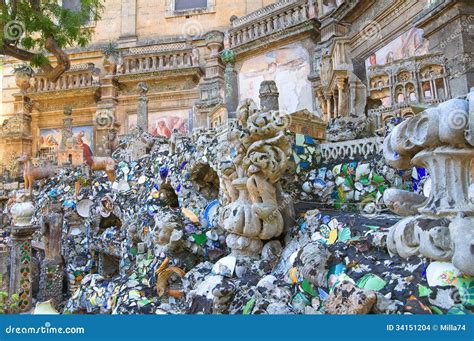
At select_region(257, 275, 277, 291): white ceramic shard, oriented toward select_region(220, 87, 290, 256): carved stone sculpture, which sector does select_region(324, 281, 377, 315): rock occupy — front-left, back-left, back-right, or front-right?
back-right

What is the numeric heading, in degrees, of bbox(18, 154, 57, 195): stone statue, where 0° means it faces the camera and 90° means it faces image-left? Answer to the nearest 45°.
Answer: approximately 90°

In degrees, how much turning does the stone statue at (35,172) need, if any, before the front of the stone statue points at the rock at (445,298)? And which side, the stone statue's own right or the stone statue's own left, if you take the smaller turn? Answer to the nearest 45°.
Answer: approximately 90° to the stone statue's own left

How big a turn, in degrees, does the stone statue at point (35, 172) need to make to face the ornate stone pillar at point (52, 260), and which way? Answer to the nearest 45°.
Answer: approximately 90° to its left
